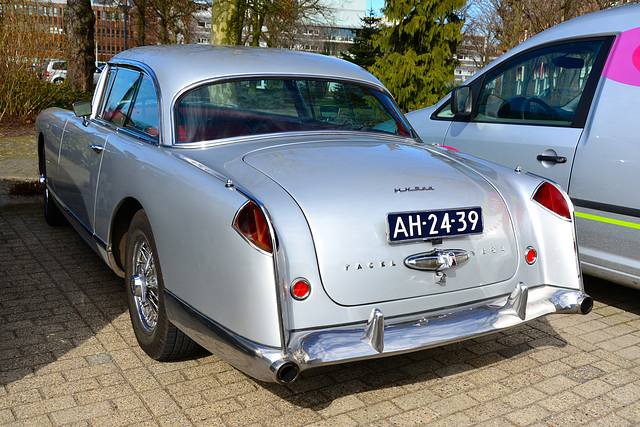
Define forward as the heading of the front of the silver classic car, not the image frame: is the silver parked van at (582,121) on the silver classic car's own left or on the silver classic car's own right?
on the silver classic car's own right

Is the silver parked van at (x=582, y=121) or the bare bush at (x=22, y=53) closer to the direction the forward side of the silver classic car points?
the bare bush

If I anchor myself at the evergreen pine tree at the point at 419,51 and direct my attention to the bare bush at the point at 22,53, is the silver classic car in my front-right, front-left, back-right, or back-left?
front-left

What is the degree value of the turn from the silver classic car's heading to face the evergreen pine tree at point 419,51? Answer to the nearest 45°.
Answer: approximately 45° to its right

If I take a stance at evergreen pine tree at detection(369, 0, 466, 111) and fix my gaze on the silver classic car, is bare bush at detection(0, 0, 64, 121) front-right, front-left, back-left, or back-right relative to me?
front-right

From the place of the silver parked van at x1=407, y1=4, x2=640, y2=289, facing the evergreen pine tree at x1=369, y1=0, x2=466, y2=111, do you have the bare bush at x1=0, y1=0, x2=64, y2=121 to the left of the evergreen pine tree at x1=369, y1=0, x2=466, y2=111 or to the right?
left

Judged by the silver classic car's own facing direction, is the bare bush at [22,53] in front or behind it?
in front

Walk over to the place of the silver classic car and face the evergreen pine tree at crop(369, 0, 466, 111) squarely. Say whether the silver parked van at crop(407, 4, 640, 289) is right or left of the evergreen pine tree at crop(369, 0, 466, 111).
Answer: right

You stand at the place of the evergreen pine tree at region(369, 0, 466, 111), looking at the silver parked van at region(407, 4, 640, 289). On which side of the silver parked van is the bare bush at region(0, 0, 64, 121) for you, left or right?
right

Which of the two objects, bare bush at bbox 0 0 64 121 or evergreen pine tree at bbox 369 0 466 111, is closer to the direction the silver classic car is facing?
the bare bush

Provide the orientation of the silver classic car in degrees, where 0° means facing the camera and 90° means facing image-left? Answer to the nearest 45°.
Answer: approximately 135°

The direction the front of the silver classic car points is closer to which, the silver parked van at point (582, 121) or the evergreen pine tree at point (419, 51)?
the evergreen pine tree
